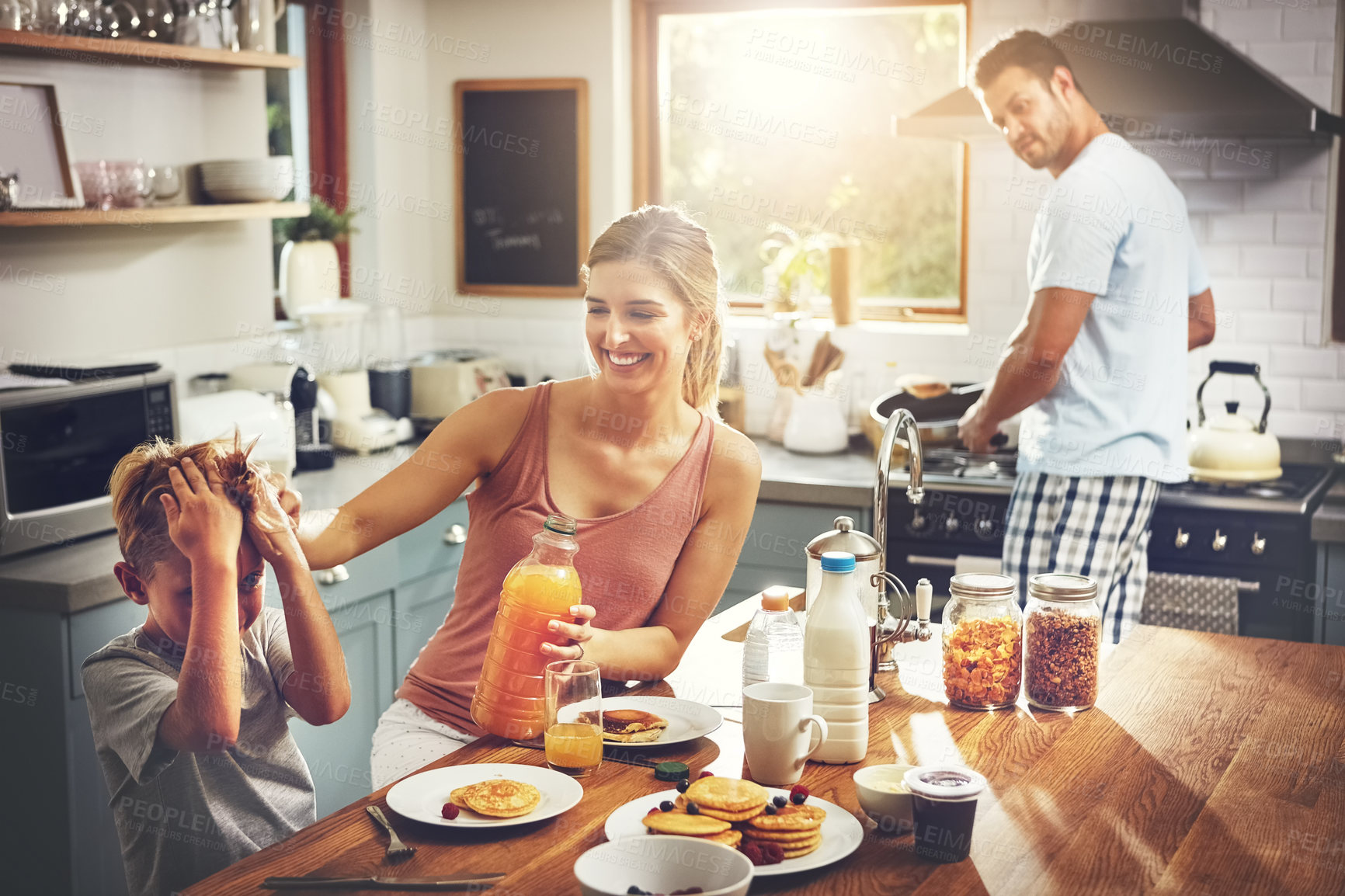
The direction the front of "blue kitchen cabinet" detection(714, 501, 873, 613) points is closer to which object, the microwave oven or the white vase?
the microwave oven

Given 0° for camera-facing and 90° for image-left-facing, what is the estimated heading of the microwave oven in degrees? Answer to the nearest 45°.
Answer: approximately 315°

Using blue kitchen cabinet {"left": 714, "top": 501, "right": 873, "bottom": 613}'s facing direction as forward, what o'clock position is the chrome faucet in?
The chrome faucet is roughly at 12 o'clock from the blue kitchen cabinet.

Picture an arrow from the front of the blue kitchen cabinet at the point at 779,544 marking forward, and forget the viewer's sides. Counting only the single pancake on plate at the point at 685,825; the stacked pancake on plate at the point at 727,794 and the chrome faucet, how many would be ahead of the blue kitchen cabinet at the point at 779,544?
3

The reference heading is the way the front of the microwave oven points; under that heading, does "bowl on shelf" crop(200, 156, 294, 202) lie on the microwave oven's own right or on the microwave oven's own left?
on the microwave oven's own left

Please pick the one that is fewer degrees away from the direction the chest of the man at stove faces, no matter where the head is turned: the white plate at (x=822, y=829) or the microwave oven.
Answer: the microwave oven

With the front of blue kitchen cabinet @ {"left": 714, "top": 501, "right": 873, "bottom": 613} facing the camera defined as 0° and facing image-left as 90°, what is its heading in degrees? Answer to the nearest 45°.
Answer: approximately 0°

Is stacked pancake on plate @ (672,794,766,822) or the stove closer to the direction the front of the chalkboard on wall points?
the stacked pancake on plate
